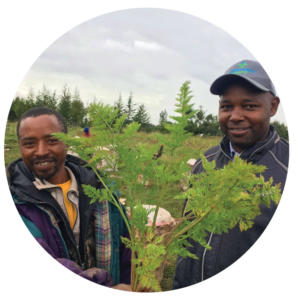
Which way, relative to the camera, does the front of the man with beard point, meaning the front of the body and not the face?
toward the camera

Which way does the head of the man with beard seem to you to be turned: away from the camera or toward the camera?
toward the camera

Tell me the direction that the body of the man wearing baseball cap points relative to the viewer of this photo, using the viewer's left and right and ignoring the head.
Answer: facing the viewer and to the left of the viewer

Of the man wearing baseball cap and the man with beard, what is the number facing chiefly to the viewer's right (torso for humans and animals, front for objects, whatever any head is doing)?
0
